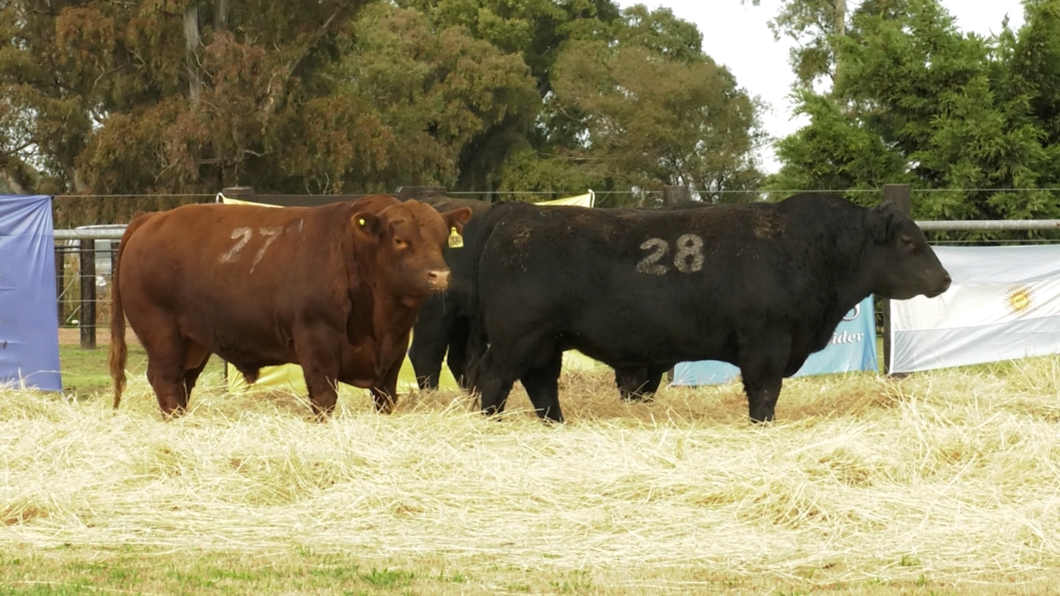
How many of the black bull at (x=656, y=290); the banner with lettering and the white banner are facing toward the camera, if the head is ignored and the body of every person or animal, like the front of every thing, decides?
2

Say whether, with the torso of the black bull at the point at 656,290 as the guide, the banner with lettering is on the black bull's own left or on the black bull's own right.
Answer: on the black bull's own left

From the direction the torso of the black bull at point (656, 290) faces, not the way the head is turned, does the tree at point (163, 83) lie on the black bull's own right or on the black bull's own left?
on the black bull's own left

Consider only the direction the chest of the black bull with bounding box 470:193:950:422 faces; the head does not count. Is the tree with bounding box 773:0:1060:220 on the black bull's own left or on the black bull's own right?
on the black bull's own left

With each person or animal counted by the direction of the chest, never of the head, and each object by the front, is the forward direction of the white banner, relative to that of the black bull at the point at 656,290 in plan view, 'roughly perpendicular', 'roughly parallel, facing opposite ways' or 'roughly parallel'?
roughly perpendicular

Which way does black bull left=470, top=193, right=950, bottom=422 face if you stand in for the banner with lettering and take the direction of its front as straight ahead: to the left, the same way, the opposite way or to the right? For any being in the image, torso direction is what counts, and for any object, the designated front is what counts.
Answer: to the left

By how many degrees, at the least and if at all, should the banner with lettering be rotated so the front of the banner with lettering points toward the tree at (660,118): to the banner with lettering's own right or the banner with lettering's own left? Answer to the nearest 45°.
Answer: approximately 180°

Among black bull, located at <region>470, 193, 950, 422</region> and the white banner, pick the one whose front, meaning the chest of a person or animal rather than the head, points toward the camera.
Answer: the white banner

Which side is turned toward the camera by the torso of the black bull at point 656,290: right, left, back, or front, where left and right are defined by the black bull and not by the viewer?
right

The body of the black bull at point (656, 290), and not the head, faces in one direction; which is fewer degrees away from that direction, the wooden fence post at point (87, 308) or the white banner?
the white banner

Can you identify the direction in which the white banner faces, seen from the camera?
facing the viewer

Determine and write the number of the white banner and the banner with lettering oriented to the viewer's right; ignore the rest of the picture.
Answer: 0

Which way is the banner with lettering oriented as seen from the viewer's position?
toward the camera

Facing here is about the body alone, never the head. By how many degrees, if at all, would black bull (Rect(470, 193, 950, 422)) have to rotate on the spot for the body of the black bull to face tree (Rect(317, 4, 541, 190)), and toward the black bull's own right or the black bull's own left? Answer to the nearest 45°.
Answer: approximately 90° to the black bull's own left

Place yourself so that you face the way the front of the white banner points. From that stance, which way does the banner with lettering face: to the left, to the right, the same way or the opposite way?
the same way
